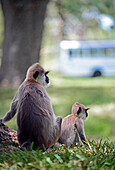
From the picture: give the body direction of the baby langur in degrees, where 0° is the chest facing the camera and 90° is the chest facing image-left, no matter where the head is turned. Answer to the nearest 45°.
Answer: approximately 225°

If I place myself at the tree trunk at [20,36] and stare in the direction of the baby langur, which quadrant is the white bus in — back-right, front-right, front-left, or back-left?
back-left
